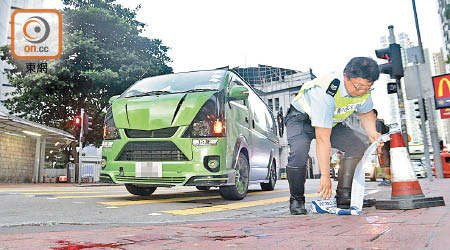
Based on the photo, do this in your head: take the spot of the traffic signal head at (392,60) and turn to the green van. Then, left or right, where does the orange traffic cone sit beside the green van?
left

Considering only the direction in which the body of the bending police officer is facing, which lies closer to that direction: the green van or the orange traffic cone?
the orange traffic cone

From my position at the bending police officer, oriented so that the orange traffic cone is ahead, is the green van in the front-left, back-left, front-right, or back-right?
back-left

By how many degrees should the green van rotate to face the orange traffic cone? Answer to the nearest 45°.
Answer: approximately 90° to its left

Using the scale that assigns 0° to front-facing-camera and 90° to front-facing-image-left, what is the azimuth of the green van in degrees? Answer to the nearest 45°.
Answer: approximately 45°

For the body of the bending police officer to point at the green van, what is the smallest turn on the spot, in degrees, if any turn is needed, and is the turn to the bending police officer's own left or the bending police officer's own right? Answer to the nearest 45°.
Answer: approximately 180°

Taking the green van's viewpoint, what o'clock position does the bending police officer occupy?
The bending police officer is roughly at 9 o'clock from the green van.
